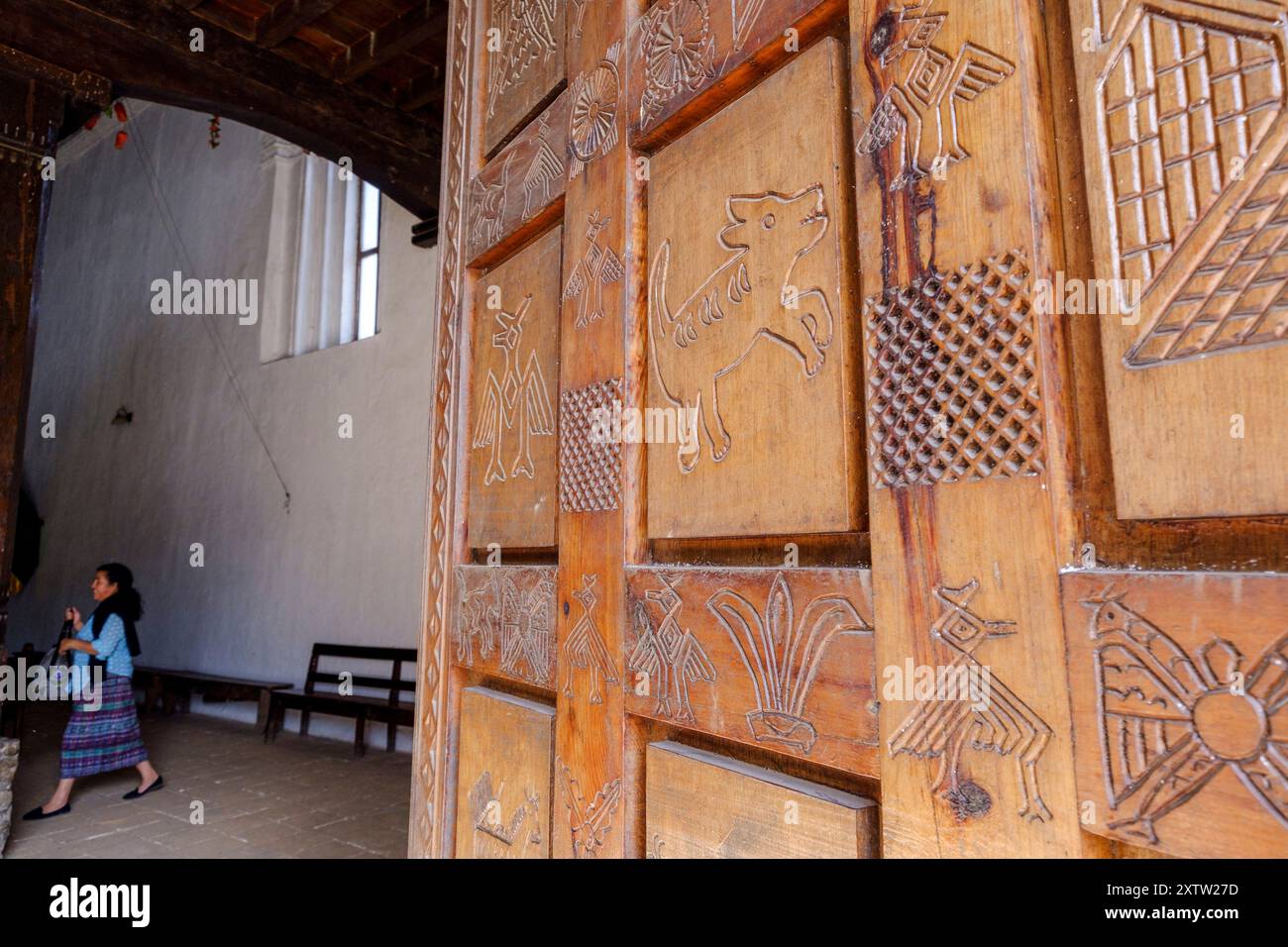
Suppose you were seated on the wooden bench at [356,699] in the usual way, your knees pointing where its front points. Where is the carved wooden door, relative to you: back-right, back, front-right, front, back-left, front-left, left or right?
front-left

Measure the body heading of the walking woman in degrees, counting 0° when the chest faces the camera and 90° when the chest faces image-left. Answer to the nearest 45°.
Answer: approximately 90°

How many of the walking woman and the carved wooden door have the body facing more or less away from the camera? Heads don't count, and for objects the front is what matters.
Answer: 0

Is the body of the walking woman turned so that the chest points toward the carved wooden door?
no

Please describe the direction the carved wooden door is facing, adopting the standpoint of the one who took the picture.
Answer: facing the viewer and to the left of the viewer

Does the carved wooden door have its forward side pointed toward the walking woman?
no

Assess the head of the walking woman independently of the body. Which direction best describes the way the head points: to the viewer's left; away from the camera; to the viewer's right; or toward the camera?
to the viewer's left

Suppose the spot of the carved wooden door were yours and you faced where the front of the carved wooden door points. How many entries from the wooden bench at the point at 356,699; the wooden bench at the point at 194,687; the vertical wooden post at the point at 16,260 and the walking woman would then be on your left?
0

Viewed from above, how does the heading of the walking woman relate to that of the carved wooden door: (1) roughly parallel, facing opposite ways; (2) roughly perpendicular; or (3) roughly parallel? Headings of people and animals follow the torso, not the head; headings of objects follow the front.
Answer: roughly parallel

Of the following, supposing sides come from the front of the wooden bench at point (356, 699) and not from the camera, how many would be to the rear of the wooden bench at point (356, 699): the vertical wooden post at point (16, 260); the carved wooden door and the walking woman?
0

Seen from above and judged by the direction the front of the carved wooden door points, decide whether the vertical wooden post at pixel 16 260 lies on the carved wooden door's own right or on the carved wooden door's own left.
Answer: on the carved wooden door's own right

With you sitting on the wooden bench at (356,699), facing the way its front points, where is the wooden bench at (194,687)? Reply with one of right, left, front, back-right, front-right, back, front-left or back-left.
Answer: right

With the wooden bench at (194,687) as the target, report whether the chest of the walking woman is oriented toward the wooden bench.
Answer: no

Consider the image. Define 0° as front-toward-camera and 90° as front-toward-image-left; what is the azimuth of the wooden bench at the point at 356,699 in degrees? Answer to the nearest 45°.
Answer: approximately 45°
